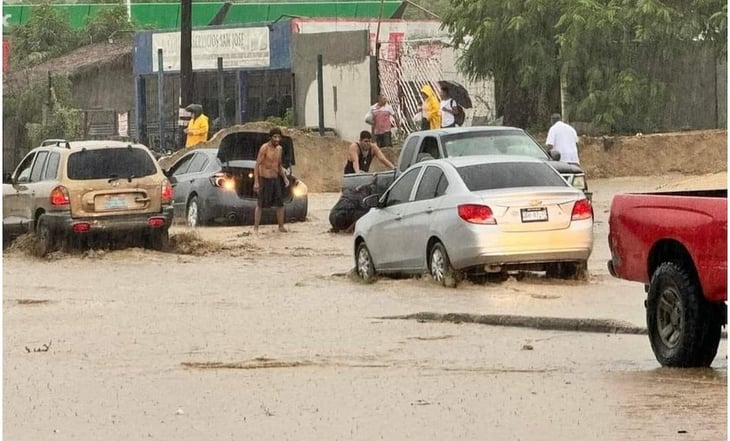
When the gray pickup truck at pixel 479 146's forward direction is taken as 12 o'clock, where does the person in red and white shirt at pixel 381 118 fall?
The person in red and white shirt is roughly at 7 o'clock from the gray pickup truck.

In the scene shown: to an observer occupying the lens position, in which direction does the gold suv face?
facing away from the viewer and to the left of the viewer

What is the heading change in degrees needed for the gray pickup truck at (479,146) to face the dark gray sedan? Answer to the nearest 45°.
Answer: approximately 180°

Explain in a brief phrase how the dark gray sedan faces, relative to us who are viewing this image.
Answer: facing away from the viewer and to the left of the viewer

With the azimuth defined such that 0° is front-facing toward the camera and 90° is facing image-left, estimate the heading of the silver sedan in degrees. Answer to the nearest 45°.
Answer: approximately 135°

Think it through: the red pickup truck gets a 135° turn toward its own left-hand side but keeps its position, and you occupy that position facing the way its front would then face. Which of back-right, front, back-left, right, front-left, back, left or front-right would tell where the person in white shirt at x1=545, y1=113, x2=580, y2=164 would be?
front

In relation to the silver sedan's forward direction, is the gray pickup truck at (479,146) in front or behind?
in front
